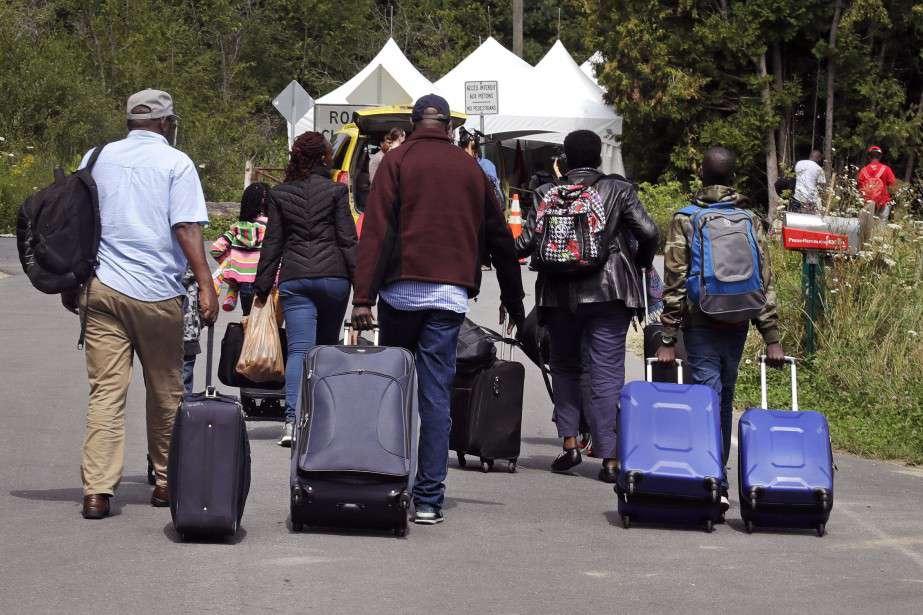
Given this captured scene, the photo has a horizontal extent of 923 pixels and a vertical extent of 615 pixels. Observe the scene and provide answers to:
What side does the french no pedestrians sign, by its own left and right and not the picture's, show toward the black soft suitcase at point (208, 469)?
front

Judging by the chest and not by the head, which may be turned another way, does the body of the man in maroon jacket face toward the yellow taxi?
yes

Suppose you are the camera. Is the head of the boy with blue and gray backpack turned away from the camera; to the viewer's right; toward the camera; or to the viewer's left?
away from the camera

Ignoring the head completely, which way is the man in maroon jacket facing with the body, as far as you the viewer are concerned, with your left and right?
facing away from the viewer

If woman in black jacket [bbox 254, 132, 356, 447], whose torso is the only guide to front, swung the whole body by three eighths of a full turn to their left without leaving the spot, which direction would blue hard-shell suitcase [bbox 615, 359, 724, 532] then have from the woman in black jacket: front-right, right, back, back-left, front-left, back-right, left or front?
left

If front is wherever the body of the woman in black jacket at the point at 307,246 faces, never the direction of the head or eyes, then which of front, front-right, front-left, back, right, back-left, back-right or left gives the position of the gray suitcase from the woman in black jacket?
back

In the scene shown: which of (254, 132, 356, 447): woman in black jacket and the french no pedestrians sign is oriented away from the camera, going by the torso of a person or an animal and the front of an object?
the woman in black jacket

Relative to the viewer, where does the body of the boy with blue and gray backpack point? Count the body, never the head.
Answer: away from the camera

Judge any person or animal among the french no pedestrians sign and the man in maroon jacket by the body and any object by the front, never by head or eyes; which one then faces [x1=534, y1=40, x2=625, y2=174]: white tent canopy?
the man in maroon jacket

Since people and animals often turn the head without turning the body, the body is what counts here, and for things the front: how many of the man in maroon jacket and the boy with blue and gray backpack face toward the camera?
0

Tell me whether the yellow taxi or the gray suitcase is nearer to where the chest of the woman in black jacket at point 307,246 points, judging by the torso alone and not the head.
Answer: the yellow taxi

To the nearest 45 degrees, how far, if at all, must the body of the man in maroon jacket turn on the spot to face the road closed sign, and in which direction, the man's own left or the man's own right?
0° — they already face it

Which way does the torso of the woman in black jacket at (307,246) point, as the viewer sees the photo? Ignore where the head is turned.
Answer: away from the camera
